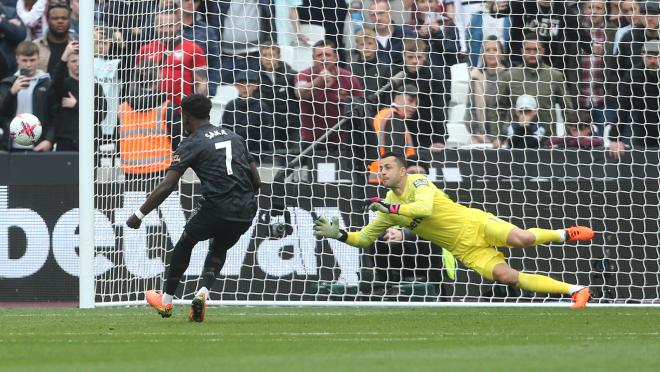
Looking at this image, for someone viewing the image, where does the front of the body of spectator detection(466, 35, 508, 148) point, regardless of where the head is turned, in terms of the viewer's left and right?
facing the viewer

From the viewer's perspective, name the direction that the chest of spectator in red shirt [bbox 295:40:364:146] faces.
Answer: toward the camera

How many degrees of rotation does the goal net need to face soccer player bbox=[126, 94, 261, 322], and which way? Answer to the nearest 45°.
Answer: approximately 45° to its right

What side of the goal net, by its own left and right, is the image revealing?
front

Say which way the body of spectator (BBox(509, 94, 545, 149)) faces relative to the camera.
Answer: toward the camera
